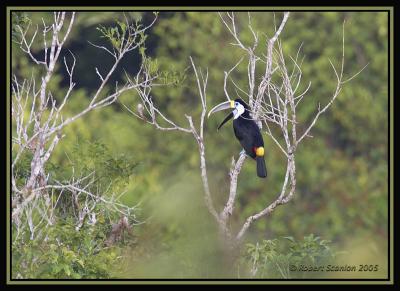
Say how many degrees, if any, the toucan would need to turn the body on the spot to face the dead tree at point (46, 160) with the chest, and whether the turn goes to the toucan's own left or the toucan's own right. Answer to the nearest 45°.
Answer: approximately 45° to the toucan's own left
